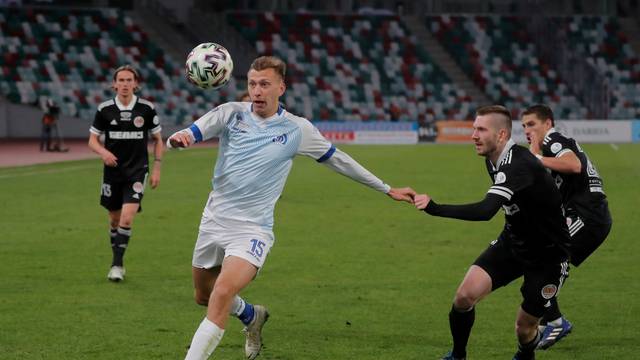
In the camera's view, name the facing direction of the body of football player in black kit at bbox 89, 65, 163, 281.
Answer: toward the camera

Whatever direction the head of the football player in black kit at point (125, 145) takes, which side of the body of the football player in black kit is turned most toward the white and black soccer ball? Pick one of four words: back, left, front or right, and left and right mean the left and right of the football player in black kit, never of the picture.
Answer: front

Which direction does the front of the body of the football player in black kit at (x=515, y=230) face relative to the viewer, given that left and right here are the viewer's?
facing the viewer and to the left of the viewer

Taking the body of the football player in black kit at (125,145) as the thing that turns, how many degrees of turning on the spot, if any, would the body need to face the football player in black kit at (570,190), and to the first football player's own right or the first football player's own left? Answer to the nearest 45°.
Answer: approximately 45° to the first football player's own left

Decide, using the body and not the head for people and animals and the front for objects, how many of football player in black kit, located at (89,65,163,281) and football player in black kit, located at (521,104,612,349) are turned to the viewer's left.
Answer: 1

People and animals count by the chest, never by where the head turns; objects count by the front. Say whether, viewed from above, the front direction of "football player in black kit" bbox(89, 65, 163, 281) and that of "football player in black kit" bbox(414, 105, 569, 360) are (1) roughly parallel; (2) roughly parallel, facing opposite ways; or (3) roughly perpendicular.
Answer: roughly perpendicular

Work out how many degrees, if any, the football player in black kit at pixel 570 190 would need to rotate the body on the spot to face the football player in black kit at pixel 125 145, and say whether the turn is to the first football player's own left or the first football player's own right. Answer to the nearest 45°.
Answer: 0° — they already face them

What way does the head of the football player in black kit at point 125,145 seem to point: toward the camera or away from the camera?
toward the camera

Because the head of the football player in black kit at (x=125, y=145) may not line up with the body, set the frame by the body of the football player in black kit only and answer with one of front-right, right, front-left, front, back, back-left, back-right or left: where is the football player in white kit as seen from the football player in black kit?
front

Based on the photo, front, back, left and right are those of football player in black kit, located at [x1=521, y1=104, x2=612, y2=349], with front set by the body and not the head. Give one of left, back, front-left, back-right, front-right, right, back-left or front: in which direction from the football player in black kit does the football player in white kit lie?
front-left

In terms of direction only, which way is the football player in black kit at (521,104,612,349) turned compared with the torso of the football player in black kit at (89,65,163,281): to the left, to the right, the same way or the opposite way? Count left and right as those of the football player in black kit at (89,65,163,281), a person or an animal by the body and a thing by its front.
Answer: to the right

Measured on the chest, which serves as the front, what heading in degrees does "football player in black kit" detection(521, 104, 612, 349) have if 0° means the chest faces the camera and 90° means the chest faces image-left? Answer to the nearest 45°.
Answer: approximately 90°

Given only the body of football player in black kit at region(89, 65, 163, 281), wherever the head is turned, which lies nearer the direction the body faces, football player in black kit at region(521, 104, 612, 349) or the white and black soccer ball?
the white and black soccer ball

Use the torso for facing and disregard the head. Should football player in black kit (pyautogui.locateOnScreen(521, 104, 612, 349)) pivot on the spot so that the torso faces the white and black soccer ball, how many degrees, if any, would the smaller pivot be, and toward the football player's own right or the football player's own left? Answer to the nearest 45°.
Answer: approximately 45° to the football player's own left

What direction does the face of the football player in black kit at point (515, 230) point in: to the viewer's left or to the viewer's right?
to the viewer's left

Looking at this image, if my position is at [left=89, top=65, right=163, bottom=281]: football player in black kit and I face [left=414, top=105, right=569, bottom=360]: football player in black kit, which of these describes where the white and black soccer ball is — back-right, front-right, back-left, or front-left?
front-right

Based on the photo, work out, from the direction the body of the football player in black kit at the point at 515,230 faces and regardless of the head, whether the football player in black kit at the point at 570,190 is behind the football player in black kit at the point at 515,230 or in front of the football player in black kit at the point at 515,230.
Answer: behind
